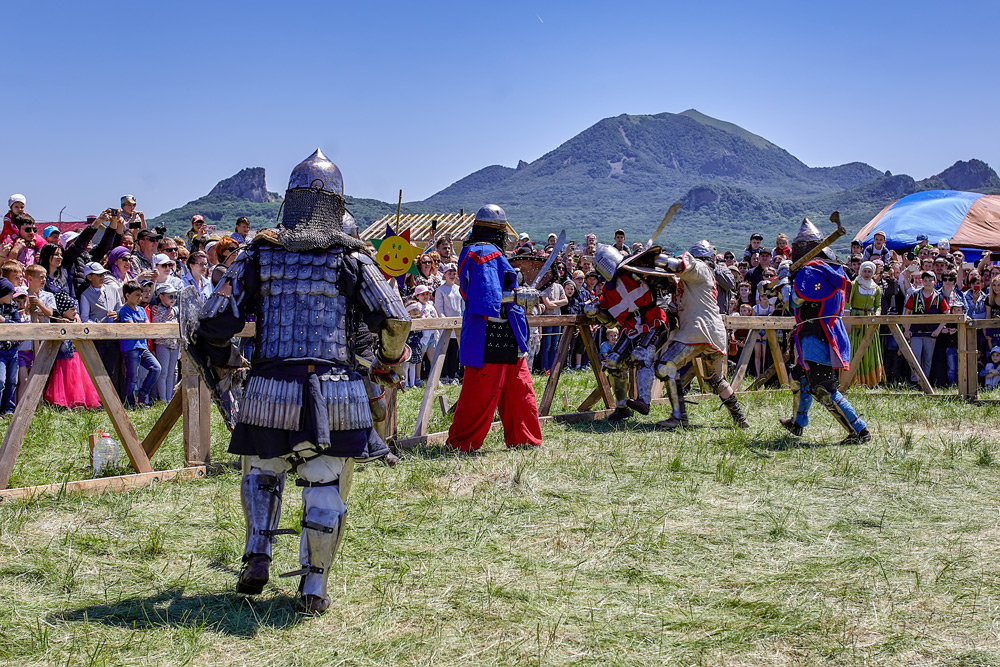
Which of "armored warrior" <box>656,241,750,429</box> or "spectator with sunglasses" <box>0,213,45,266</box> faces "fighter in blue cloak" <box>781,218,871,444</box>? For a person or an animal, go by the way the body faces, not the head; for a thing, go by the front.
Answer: the spectator with sunglasses

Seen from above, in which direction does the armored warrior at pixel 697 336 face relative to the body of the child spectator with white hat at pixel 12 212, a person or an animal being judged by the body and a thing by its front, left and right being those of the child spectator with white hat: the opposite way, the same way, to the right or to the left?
the opposite way

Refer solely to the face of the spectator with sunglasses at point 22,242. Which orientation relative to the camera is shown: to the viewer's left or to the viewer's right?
to the viewer's right

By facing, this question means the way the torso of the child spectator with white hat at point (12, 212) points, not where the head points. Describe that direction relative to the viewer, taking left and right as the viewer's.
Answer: facing the viewer and to the right of the viewer

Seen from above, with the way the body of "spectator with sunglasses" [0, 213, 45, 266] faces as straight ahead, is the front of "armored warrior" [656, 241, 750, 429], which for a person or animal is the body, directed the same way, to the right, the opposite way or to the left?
the opposite way

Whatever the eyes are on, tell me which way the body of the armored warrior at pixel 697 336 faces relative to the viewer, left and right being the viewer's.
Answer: facing to the left of the viewer

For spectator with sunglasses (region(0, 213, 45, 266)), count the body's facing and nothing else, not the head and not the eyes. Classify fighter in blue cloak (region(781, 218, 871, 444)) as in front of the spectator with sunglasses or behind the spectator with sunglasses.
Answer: in front

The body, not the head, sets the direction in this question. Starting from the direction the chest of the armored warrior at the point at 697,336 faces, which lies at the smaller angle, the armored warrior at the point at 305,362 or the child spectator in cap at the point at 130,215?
the child spectator in cap

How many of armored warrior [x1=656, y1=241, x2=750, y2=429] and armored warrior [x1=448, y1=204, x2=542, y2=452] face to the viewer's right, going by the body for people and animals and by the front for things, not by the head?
1

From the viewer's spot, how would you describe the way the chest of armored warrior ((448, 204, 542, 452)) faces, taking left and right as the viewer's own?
facing to the right of the viewer

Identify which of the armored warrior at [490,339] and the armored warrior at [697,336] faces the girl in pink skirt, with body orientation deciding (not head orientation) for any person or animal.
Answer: the armored warrior at [697,336]

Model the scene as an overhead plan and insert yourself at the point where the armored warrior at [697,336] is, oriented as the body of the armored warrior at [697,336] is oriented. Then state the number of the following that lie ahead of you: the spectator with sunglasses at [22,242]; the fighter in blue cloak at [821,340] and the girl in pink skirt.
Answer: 2

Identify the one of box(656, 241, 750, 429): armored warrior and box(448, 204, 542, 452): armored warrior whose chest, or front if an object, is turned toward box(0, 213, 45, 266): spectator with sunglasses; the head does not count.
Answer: box(656, 241, 750, 429): armored warrior

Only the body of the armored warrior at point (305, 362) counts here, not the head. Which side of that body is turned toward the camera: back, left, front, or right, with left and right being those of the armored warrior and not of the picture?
back

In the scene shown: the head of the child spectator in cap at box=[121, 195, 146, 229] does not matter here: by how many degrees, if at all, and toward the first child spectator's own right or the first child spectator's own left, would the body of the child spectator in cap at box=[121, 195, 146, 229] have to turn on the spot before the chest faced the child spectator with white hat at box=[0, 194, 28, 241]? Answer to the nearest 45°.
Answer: approximately 90° to the first child spectator's own right

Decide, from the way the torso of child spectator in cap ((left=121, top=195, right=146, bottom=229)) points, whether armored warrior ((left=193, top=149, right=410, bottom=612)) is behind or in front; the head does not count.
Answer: in front
